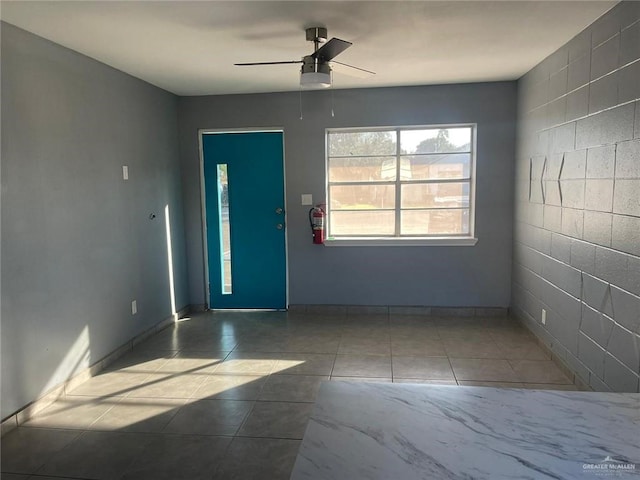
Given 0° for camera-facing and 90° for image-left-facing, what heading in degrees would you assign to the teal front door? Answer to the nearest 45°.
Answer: approximately 0°

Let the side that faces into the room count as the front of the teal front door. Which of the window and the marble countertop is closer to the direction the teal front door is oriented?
the marble countertop

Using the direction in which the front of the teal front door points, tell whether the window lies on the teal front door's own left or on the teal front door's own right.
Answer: on the teal front door's own left

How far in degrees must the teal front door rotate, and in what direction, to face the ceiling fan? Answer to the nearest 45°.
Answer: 0° — it already faces it

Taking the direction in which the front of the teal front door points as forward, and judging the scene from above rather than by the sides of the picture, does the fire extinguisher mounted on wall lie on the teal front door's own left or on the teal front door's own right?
on the teal front door's own left
